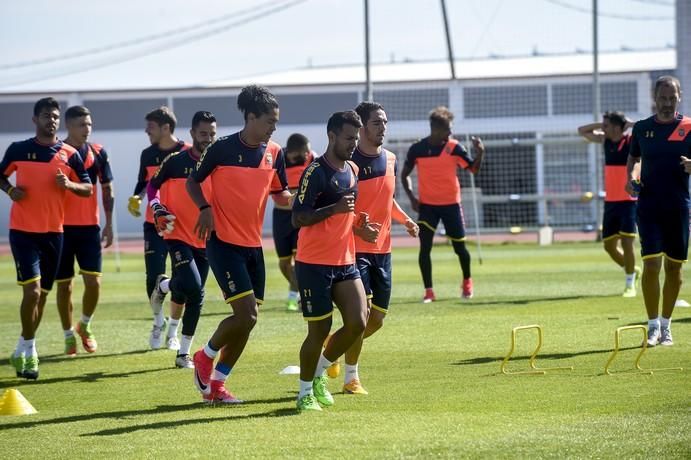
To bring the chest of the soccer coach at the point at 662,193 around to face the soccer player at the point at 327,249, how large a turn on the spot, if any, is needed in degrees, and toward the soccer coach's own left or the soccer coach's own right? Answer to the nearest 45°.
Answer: approximately 45° to the soccer coach's own right

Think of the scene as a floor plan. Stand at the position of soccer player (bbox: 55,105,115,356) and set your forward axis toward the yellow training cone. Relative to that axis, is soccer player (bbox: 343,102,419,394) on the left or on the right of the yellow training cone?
left

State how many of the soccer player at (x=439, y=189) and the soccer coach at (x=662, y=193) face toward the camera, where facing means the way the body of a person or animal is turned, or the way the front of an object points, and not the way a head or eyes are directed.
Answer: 2

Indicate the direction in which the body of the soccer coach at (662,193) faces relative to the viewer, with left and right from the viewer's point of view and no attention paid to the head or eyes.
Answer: facing the viewer

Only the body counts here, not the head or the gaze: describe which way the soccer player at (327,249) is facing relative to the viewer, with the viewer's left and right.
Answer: facing the viewer and to the right of the viewer

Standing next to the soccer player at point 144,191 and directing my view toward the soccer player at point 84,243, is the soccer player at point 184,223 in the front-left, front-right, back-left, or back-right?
back-left

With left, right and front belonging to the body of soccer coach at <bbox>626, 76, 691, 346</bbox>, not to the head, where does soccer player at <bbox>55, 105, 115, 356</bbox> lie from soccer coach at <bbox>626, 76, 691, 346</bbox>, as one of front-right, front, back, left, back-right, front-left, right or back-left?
right

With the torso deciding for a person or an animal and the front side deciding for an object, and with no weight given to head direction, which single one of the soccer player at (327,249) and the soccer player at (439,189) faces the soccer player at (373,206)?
the soccer player at (439,189)

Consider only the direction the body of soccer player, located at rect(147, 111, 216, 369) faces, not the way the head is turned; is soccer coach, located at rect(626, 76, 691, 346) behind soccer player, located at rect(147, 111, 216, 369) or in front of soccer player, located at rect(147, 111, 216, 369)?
in front

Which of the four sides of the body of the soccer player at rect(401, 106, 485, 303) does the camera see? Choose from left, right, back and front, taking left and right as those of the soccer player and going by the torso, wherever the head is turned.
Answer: front
